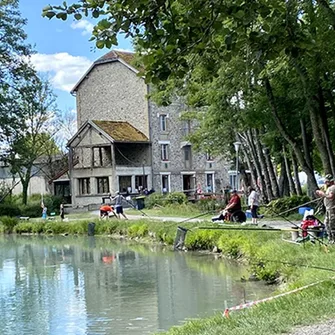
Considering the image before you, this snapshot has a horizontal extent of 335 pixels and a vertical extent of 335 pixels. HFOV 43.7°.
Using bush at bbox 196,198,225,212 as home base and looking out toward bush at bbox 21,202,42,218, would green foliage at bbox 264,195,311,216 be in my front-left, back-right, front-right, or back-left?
back-left

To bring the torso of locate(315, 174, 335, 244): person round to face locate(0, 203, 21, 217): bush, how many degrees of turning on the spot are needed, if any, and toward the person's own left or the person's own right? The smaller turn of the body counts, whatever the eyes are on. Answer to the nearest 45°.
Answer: approximately 45° to the person's own right

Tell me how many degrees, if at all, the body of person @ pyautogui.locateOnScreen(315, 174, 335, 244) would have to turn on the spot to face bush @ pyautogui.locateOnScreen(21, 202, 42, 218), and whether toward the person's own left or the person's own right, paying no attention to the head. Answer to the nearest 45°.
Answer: approximately 45° to the person's own right

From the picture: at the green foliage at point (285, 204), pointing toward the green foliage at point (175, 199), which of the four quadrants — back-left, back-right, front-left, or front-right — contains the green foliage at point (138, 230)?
front-left

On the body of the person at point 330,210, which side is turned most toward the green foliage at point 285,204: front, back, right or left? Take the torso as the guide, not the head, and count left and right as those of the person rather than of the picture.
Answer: right

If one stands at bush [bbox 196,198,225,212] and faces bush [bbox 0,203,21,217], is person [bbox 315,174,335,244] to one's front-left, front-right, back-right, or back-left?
back-left

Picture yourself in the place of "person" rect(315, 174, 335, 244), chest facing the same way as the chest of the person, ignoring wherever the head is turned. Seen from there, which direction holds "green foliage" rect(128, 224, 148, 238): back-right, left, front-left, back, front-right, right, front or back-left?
front-right

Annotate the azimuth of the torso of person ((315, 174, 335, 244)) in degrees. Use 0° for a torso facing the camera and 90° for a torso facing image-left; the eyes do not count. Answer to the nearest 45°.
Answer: approximately 90°

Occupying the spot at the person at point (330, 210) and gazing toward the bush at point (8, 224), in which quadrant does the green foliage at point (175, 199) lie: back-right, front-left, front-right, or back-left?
front-right

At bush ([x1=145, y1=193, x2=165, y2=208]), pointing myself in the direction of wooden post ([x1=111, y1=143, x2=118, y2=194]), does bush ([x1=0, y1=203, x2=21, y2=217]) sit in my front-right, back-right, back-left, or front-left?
front-left

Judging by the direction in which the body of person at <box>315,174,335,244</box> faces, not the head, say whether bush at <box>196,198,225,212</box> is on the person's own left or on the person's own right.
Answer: on the person's own right

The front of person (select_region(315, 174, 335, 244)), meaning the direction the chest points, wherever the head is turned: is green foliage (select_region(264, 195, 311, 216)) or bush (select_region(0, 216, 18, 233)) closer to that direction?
the bush

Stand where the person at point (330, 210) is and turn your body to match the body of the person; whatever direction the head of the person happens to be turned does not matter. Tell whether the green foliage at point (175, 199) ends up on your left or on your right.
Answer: on your right
